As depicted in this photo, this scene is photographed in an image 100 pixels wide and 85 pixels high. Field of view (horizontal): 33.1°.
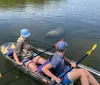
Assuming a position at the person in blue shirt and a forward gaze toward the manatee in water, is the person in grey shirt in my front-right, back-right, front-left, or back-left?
front-left

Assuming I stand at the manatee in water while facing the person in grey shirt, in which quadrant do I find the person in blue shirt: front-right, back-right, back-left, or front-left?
front-left

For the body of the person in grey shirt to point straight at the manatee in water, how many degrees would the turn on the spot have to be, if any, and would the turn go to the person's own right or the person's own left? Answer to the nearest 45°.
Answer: approximately 90° to the person's own left

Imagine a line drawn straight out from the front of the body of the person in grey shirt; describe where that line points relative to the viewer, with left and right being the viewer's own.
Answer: facing the viewer and to the right of the viewer

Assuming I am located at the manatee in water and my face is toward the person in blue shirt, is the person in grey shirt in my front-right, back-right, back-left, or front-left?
front-right

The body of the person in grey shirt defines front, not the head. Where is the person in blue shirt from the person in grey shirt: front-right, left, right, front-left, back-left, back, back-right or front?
front
